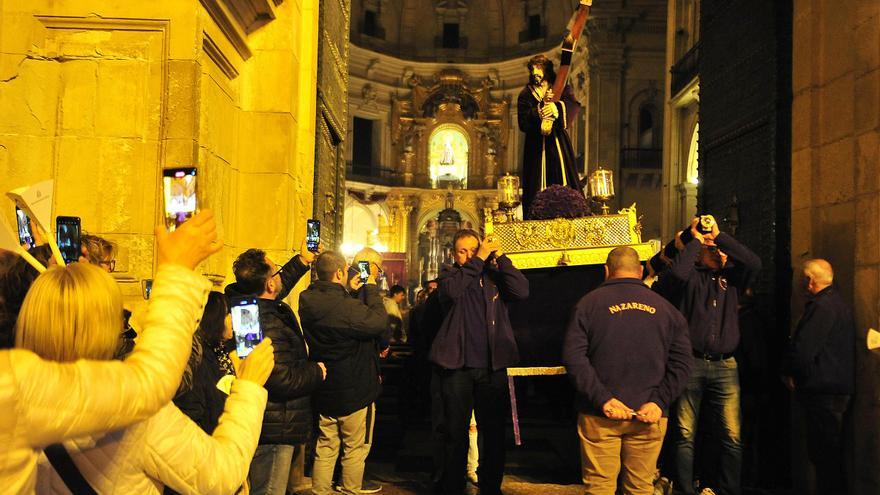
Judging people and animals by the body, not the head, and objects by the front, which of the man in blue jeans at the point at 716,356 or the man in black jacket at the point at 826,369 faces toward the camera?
the man in blue jeans

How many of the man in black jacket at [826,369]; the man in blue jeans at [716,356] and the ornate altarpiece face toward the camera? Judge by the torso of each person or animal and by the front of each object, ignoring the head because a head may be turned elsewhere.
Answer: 2

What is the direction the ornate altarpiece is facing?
toward the camera

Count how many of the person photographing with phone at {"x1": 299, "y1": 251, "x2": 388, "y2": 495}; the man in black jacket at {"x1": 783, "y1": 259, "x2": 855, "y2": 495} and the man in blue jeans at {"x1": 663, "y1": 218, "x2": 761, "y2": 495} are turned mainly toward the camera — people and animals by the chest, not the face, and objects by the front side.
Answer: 1

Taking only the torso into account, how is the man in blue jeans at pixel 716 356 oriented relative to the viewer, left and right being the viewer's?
facing the viewer

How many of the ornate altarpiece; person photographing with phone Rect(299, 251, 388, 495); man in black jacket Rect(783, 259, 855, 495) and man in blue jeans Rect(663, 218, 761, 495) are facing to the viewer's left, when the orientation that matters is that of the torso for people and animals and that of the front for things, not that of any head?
1

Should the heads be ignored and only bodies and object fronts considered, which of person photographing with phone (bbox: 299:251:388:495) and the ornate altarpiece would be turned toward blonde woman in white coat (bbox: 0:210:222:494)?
the ornate altarpiece

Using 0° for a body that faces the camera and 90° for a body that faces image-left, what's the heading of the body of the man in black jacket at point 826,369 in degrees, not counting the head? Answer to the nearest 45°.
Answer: approximately 90°

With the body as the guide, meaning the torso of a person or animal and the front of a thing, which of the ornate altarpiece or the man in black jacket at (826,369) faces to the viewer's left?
the man in black jacket

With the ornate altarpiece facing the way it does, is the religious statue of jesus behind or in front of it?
in front

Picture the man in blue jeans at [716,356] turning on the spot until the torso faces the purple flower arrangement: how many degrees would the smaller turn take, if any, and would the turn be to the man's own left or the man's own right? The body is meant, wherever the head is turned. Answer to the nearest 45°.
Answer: approximately 135° to the man's own right

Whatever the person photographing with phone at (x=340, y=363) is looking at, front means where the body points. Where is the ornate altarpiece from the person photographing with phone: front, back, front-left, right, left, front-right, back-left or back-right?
front-left

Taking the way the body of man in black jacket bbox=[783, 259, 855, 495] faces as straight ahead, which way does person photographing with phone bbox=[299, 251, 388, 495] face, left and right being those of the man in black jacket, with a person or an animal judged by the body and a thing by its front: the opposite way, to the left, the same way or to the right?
to the right
